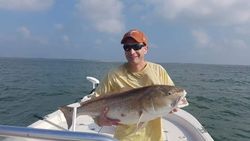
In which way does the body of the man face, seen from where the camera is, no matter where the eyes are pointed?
toward the camera
